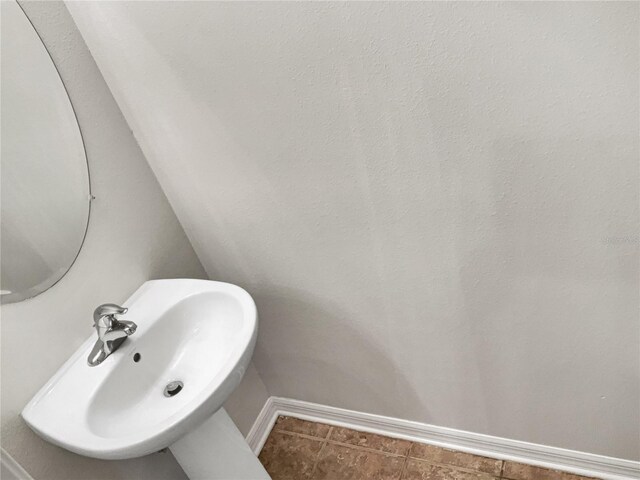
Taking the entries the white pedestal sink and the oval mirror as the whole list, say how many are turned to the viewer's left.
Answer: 0

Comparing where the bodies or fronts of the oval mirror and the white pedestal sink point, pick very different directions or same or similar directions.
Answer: same or similar directions

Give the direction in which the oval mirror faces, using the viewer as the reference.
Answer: facing the viewer and to the right of the viewer
